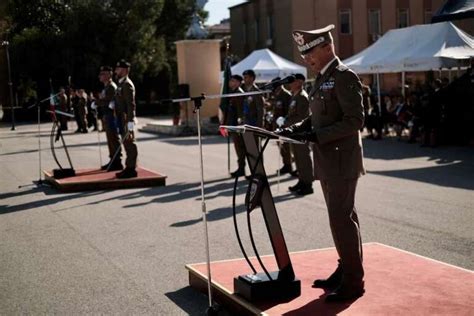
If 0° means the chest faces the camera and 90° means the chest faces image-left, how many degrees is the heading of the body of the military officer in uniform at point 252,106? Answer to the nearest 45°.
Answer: approximately 45°

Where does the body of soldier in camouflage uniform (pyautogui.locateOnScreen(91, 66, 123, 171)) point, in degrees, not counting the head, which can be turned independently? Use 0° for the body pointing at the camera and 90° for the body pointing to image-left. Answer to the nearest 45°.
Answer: approximately 90°

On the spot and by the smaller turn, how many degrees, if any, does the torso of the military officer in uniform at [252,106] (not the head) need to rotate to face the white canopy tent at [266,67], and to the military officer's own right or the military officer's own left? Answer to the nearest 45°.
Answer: approximately 135° to the military officer's own right

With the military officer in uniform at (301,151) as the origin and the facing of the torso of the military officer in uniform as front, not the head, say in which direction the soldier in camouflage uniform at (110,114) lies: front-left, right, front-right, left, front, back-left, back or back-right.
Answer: front-right

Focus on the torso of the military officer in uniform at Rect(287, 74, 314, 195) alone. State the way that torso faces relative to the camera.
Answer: to the viewer's left

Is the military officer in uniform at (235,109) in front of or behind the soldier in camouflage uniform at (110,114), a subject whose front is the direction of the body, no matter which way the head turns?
behind

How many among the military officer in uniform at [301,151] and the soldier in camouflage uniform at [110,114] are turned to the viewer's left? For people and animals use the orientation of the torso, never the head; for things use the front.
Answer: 2

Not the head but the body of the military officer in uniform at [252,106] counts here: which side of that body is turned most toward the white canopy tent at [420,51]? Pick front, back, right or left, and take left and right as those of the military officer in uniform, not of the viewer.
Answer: back

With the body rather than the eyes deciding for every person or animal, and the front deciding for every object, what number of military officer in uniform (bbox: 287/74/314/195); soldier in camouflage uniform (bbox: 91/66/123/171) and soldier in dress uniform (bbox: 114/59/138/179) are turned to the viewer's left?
3
